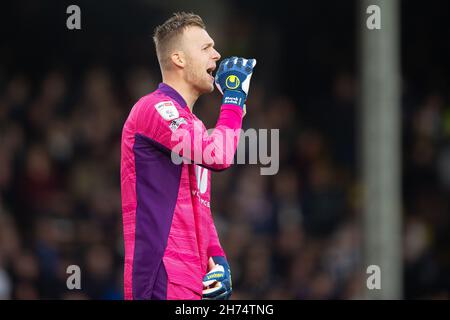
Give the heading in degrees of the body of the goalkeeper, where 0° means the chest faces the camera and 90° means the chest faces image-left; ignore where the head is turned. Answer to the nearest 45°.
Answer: approximately 270°

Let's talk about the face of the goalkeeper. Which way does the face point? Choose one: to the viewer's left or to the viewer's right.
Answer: to the viewer's right
